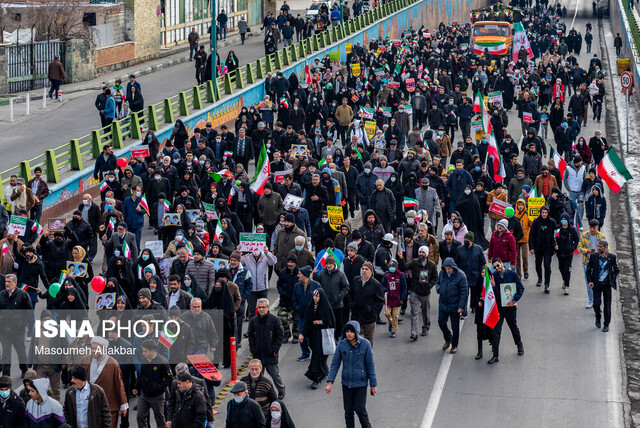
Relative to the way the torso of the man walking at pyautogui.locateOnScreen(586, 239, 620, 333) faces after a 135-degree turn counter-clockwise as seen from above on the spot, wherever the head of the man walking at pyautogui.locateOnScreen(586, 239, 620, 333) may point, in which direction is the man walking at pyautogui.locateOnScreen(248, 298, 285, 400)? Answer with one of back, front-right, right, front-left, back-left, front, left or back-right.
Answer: back

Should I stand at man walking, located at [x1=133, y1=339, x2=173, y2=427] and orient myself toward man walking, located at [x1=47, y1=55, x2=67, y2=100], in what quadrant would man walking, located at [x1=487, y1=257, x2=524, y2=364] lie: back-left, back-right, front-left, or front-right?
front-right

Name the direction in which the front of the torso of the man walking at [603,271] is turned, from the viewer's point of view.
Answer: toward the camera

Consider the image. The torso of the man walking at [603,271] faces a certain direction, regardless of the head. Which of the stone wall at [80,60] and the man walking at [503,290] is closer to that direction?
the man walking

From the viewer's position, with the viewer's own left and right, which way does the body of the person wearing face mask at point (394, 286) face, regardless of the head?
facing the viewer

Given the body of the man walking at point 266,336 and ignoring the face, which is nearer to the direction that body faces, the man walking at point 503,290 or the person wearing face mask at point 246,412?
the person wearing face mask

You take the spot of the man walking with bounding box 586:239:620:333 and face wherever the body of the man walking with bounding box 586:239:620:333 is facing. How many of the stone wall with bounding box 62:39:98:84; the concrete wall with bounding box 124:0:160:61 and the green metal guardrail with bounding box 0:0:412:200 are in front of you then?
0

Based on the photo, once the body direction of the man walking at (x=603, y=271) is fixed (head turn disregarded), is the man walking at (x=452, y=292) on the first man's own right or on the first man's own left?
on the first man's own right

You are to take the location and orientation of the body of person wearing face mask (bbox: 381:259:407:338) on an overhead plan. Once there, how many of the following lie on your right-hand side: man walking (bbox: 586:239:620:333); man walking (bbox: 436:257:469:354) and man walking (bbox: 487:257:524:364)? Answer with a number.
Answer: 0

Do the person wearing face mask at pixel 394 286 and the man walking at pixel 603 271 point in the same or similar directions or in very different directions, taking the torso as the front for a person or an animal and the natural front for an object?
same or similar directions

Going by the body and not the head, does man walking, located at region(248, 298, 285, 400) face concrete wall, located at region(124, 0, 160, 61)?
no

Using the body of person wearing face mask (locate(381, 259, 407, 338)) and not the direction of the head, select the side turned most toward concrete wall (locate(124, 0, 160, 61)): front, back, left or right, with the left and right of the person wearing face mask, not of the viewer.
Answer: back

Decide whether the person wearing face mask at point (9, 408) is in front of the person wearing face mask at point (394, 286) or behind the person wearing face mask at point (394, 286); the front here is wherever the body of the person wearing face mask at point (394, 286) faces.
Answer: in front

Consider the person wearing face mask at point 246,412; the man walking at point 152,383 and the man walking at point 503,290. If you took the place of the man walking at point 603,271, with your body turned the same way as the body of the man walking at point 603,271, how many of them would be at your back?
0

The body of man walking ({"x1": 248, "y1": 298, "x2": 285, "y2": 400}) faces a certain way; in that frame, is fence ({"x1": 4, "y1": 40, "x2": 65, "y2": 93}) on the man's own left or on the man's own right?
on the man's own right

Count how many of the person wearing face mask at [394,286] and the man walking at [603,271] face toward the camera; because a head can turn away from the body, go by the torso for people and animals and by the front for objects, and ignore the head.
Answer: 2

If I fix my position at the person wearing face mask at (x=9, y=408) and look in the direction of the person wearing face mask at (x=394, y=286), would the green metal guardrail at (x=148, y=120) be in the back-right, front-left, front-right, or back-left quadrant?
front-left

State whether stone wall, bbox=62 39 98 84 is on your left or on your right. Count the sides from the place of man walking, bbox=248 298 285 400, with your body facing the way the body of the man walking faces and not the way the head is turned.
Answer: on your right
